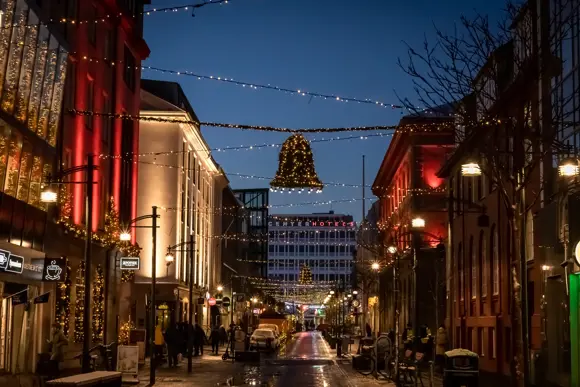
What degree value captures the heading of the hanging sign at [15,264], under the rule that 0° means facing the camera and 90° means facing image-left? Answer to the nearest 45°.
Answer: approximately 0°

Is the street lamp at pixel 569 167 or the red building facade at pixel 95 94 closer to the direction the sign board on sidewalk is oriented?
the street lamp

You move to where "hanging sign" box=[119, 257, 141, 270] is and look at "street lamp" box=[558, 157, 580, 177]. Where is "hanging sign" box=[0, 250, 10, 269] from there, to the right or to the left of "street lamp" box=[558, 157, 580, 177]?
right

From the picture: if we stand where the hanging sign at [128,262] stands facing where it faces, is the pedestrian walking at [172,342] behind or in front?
behind

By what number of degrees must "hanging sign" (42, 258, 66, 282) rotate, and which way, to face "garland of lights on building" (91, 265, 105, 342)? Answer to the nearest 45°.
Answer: approximately 180°

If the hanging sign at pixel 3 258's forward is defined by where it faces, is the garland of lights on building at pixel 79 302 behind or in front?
behind

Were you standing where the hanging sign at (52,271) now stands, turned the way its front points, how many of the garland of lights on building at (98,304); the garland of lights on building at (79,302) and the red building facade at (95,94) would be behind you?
3

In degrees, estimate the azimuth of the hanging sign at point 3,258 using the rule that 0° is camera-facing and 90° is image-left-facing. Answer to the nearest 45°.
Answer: approximately 0°

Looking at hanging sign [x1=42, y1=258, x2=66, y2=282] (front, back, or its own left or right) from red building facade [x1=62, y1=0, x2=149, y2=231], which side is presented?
back
